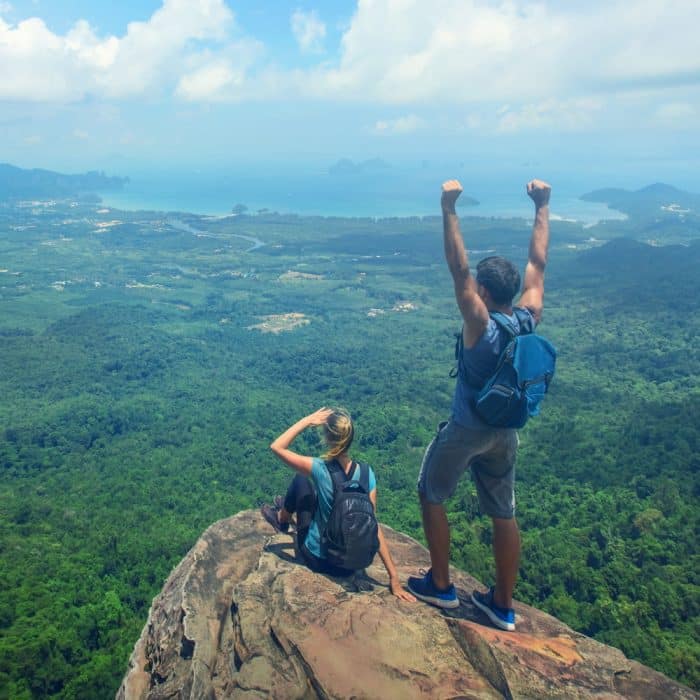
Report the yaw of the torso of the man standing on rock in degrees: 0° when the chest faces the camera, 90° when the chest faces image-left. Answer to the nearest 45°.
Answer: approximately 135°

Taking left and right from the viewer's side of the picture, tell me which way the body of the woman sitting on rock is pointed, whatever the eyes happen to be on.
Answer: facing away from the viewer and to the left of the viewer

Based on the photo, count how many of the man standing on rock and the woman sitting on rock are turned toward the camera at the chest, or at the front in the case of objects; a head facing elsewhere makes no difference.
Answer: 0
